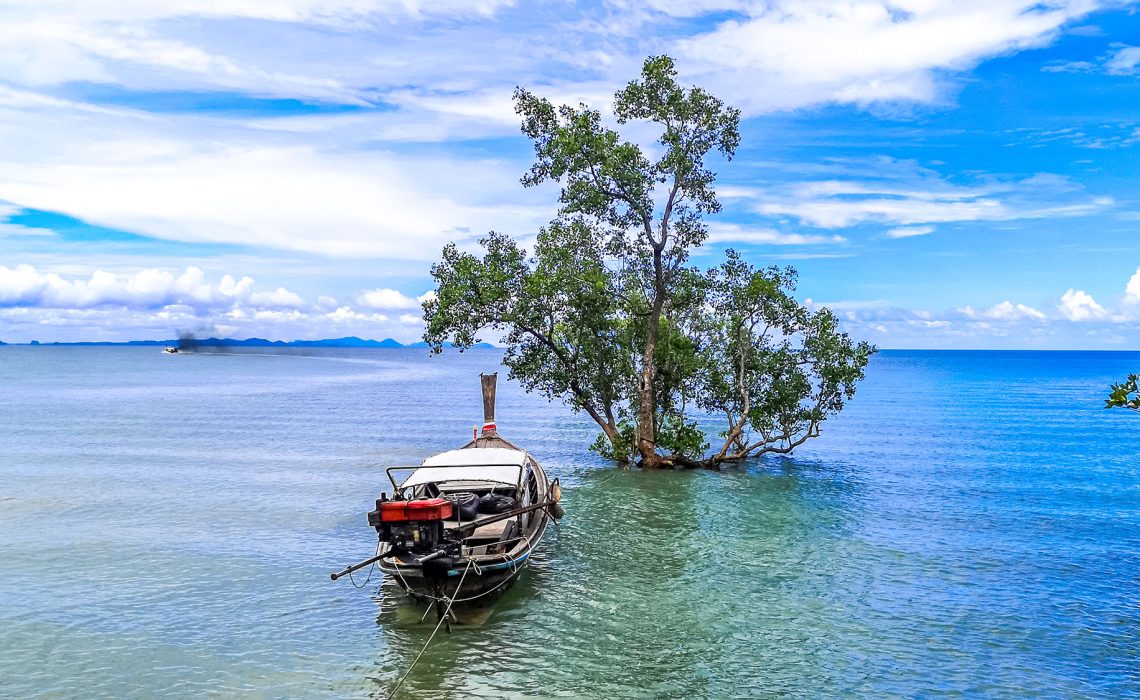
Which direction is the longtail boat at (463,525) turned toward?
away from the camera
